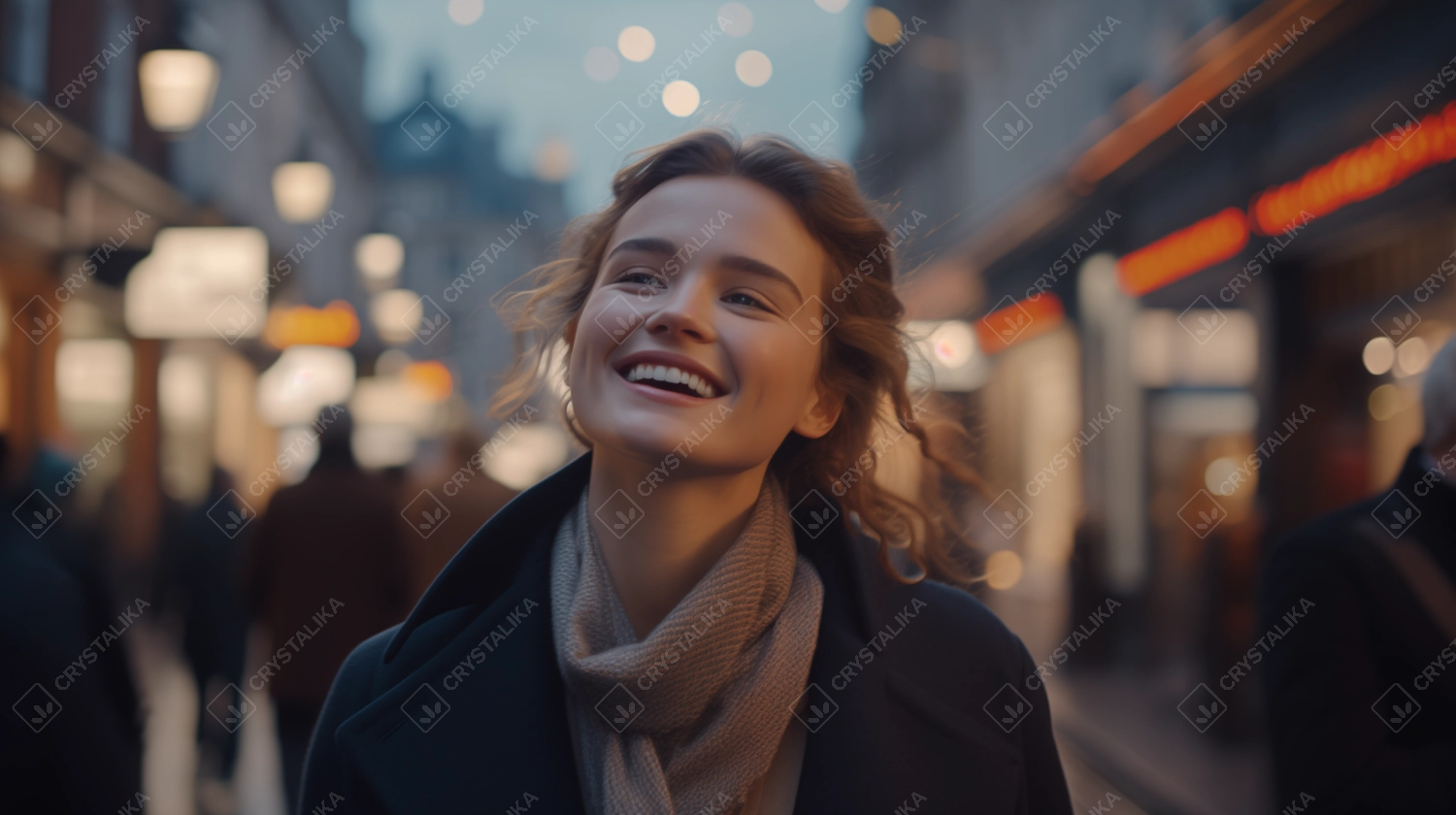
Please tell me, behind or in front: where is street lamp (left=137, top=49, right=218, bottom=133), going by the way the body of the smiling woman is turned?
behind

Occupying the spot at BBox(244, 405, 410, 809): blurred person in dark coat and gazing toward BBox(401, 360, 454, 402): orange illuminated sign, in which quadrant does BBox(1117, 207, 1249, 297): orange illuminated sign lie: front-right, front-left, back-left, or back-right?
front-right

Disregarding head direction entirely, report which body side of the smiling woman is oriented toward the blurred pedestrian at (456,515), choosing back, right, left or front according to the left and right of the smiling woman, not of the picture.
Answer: back

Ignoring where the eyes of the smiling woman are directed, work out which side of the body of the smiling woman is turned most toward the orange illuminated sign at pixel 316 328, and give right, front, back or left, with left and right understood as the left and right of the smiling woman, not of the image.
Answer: back

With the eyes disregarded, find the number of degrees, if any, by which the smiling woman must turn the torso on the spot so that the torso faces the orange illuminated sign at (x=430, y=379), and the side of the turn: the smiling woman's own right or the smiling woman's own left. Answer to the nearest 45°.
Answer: approximately 180°

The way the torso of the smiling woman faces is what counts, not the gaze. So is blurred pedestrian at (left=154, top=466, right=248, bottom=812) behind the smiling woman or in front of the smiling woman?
behind

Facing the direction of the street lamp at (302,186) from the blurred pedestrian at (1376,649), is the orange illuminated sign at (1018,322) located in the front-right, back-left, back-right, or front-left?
front-right

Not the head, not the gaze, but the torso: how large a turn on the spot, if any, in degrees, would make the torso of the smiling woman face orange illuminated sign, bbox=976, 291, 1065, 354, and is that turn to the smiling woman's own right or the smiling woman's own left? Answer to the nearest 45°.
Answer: approximately 180°

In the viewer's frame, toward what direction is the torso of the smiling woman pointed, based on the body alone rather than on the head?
toward the camera
